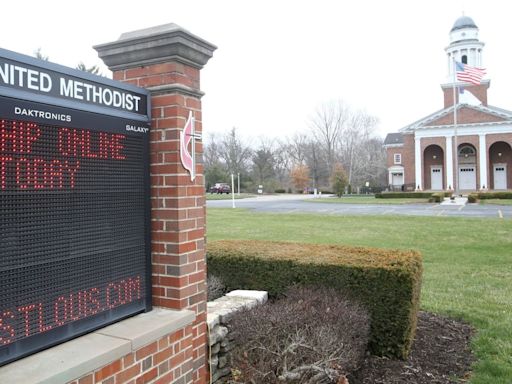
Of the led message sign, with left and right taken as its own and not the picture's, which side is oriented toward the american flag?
left

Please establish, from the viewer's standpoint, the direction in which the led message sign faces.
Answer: facing the viewer and to the right of the viewer

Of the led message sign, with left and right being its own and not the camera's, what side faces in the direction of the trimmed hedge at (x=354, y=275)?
left
